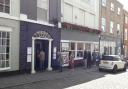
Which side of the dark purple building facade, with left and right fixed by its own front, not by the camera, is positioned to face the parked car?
left

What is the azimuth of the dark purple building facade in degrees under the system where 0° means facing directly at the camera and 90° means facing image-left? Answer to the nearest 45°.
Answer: approximately 315°

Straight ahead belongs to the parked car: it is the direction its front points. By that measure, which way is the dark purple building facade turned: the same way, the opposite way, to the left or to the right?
to the right

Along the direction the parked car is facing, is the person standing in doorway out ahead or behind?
behind

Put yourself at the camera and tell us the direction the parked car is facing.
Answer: facing away from the viewer and to the right of the viewer

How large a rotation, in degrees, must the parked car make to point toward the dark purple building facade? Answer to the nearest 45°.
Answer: approximately 180°
